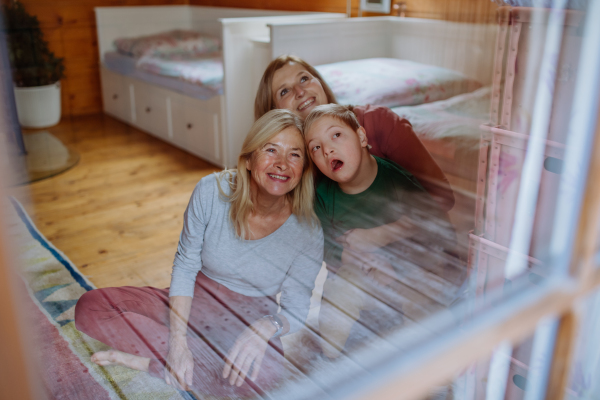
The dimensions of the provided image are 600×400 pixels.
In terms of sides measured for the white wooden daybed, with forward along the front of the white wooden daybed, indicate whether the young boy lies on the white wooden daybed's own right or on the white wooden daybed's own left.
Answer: on the white wooden daybed's own left

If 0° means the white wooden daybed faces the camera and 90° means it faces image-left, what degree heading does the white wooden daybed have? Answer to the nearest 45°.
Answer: approximately 45°

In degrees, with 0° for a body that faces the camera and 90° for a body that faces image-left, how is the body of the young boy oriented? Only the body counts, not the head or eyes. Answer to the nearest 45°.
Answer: approximately 45°

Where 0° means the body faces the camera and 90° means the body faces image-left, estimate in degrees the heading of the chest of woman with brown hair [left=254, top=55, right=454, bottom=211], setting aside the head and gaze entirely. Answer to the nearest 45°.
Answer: approximately 0°

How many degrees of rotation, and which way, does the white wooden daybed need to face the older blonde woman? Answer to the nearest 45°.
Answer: approximately 45° to its left
